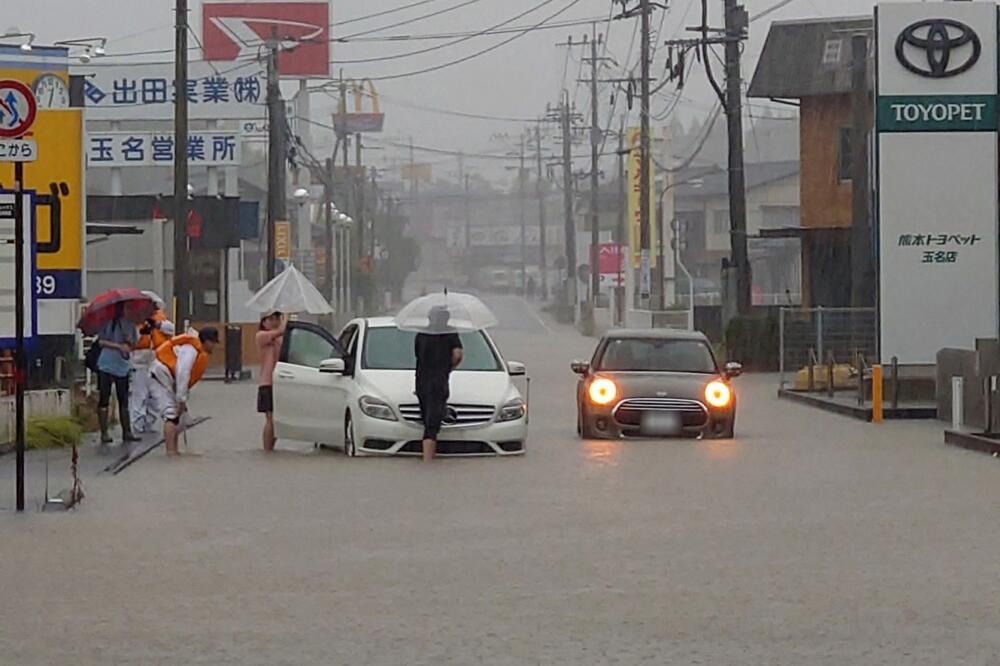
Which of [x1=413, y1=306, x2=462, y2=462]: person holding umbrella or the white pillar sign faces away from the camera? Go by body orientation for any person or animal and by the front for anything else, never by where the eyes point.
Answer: the person holding umbrella

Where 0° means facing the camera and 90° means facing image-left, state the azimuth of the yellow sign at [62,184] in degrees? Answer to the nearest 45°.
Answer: approximately 0°

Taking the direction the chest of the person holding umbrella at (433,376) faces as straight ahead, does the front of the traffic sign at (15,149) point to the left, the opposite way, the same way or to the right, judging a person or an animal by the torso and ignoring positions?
the opposite way

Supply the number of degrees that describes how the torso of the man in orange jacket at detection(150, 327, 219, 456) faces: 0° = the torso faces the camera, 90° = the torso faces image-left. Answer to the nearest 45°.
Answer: approximately 270°

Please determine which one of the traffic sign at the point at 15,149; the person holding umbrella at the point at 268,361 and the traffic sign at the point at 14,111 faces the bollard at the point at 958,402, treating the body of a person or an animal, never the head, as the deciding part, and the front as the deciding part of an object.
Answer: the person holding umbrella

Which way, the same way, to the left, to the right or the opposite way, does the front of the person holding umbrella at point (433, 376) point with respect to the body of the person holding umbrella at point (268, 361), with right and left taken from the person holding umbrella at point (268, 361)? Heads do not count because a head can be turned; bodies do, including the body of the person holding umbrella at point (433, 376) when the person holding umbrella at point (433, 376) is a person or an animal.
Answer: to the left
